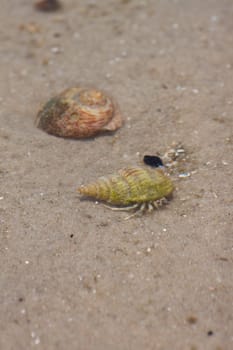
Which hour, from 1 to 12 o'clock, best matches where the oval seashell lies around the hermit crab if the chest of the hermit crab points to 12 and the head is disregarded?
The oval seashell is roughly at 8 o'clock from the hermit crab.

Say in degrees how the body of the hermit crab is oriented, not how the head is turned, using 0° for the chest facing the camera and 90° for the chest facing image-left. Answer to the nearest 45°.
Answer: approximately 270°
